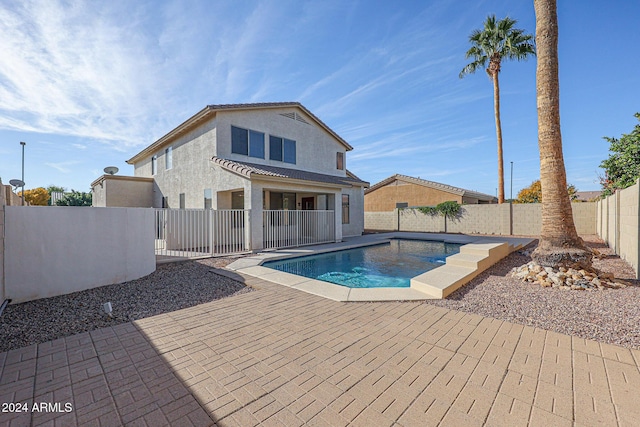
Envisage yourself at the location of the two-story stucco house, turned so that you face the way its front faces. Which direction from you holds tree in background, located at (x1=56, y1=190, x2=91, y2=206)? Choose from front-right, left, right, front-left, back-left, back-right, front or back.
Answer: front

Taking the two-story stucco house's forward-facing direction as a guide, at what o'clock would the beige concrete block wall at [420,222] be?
The beige concrete block wall is roughly at 4 o'clock from the two-story stucco house.

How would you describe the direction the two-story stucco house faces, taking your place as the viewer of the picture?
facing away from the viewer and to the left of the viewer

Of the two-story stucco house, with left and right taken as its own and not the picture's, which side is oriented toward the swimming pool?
back

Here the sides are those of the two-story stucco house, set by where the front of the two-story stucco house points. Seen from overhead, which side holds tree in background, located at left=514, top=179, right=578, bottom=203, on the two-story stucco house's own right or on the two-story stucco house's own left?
on the two-story stucco house's own right

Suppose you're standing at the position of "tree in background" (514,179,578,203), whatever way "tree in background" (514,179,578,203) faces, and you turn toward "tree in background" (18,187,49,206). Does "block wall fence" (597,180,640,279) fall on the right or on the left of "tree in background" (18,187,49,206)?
left

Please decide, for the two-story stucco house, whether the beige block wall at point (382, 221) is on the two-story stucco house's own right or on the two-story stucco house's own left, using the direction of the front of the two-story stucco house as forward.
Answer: on the two-story stucco house's own right

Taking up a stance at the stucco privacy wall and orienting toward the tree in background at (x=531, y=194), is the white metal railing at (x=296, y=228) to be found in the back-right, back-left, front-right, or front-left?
front-left
